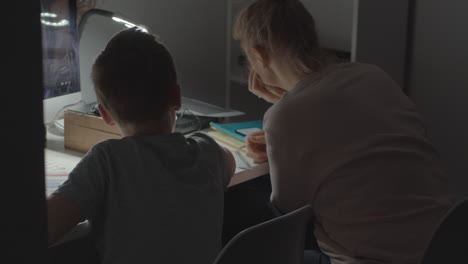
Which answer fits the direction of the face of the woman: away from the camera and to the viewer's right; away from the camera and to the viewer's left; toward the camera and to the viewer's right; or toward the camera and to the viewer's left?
away from the camera and to the viewer's left

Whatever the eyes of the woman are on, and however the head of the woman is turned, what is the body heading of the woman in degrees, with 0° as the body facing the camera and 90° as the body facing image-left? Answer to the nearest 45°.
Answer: approximately 135°

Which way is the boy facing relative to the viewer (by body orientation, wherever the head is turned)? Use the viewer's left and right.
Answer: facing away from the viewer

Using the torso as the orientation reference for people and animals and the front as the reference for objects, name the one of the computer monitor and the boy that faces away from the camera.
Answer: the boy

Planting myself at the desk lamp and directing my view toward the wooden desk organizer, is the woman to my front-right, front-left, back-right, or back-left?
front-left

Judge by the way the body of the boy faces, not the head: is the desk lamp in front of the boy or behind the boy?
in front

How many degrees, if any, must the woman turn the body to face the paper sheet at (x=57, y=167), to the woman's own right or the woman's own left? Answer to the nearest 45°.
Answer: approximately 45° to the woman's own left

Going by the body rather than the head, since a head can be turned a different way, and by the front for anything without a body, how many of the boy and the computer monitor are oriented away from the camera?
1

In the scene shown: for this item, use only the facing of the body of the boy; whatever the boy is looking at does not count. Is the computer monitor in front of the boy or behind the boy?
in front

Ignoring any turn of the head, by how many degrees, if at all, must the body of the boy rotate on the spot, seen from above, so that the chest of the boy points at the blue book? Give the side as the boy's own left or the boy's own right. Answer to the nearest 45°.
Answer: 0° — they already face it

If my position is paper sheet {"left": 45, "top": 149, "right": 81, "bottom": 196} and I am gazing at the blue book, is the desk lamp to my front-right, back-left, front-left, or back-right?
front-left

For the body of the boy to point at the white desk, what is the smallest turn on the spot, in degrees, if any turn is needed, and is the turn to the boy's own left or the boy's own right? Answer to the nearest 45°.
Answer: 0° — they already face it

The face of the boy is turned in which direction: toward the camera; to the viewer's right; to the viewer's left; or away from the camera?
away from the camera
